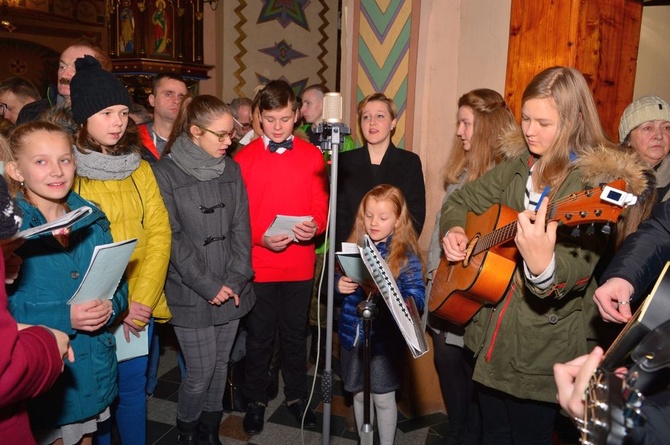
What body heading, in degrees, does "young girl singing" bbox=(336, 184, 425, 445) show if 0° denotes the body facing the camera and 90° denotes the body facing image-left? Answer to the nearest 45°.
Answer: approximately 45°

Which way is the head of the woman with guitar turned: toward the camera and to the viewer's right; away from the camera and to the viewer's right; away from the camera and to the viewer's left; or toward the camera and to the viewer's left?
toward the camera and to the viewer's left

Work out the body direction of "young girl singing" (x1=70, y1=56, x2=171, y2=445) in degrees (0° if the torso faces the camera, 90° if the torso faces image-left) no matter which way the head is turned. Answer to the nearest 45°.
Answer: approximately 315°

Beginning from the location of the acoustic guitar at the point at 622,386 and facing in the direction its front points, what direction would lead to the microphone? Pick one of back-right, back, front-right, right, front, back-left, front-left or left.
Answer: front-right

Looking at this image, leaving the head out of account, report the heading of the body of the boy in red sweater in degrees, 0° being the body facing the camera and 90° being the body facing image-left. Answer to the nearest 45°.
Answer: approximately 0°

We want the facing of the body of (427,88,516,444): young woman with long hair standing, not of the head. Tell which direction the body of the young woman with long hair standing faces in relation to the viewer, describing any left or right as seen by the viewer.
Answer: facing to the left of the viewer

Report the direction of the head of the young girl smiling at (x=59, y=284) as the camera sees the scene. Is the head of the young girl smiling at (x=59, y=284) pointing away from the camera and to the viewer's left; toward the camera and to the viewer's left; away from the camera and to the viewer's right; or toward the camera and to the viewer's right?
toward the camera and to the viewer's right
